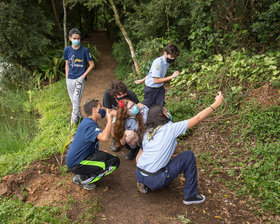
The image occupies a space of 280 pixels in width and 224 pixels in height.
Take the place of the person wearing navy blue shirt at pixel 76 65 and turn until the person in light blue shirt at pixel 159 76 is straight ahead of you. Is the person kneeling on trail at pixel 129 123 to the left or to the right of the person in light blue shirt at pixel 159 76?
right

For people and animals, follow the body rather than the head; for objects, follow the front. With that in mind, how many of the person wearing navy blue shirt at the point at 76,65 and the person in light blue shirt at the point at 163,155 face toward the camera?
1

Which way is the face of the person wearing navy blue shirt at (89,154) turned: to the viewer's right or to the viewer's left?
to the viewer's right

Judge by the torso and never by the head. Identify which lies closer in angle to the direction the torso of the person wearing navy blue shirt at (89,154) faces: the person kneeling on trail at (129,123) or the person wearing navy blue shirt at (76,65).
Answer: the person kneeling on trail

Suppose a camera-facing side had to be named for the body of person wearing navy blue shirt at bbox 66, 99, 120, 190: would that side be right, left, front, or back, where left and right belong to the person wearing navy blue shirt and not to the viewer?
right

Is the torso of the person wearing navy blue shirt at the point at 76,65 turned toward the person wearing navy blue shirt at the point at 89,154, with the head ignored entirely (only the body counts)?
yes

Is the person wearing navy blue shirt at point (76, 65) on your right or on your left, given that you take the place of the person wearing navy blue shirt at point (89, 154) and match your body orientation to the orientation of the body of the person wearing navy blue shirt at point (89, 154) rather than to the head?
on your left
